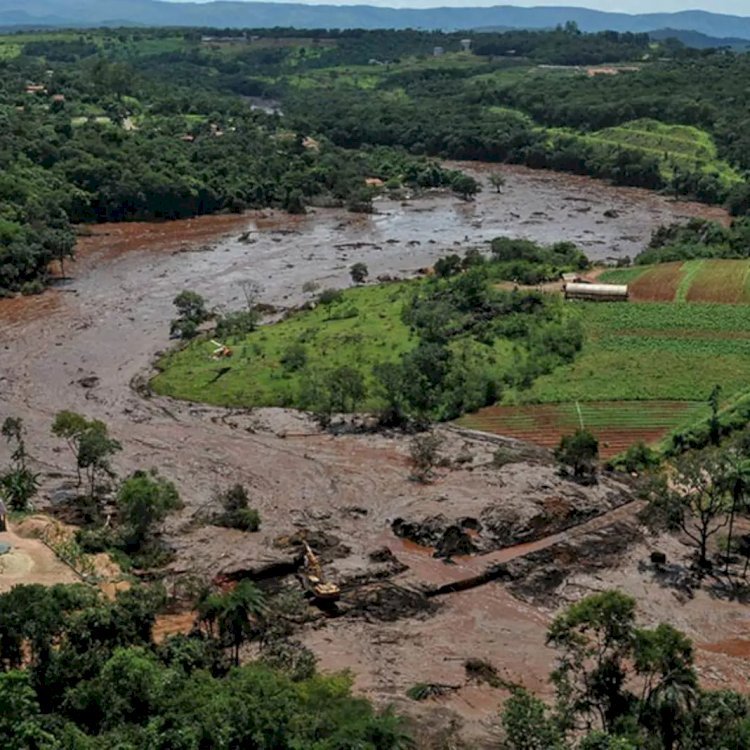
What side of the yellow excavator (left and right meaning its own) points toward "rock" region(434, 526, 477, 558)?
right

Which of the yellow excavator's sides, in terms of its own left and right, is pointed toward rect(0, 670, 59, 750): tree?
left

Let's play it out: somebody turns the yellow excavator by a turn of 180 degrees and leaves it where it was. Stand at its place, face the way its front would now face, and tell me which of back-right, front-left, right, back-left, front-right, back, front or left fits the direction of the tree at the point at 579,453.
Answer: left

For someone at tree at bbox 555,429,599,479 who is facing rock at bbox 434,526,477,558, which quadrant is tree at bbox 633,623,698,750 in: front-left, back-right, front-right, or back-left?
front-left

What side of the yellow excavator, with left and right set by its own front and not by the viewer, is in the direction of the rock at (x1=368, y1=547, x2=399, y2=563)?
right

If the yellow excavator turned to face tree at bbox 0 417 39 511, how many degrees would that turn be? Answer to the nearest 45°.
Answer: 0° — it already faces it

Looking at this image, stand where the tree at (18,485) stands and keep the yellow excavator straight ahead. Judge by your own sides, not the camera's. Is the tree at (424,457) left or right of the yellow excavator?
left

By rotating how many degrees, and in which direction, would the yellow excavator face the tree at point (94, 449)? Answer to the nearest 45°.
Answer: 0° — it already faces it

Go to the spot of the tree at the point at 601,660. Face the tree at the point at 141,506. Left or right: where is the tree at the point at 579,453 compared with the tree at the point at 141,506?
right

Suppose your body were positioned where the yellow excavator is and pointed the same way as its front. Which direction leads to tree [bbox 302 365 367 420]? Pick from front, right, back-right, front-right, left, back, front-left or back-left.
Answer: front-right

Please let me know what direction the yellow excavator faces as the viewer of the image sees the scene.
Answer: facing away from the viewer and to the left of the viewer

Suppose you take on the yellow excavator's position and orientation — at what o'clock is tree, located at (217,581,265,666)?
The tree is roughly at 8 o'clock from the yellow excavator.

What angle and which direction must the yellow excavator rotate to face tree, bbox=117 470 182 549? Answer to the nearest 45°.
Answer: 0° — it already faces it

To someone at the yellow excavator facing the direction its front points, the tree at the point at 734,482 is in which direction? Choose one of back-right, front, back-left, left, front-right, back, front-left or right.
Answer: back-right
